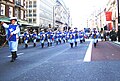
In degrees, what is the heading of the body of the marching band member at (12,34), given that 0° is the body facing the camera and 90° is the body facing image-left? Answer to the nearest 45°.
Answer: approximately 45°
